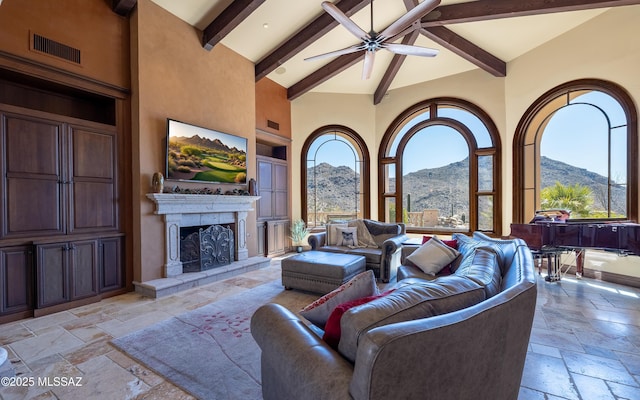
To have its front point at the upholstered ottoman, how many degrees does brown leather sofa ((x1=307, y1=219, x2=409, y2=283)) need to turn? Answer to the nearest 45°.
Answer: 0° — it already faces it

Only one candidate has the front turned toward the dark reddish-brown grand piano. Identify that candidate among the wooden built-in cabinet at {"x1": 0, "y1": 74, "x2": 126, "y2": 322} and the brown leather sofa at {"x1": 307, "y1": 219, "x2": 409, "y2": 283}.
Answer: the wooden built-in cabinet

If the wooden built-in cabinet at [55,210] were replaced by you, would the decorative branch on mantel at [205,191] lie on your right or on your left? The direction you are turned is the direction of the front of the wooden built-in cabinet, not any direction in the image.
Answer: on your left

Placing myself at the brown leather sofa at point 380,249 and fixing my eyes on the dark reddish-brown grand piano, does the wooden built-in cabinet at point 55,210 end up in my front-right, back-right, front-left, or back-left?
back-right

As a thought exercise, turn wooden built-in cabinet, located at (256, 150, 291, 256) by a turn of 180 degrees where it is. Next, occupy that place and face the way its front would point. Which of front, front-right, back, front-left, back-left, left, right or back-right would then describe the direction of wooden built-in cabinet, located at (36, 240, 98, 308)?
left

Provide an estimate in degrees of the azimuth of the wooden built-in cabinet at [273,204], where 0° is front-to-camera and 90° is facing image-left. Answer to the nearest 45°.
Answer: approximately 315°

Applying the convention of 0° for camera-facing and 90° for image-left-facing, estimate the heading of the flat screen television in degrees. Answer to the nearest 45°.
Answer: approximately 315°

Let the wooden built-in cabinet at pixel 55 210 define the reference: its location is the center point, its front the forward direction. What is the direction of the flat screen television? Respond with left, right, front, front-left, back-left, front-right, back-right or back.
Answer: front-left
